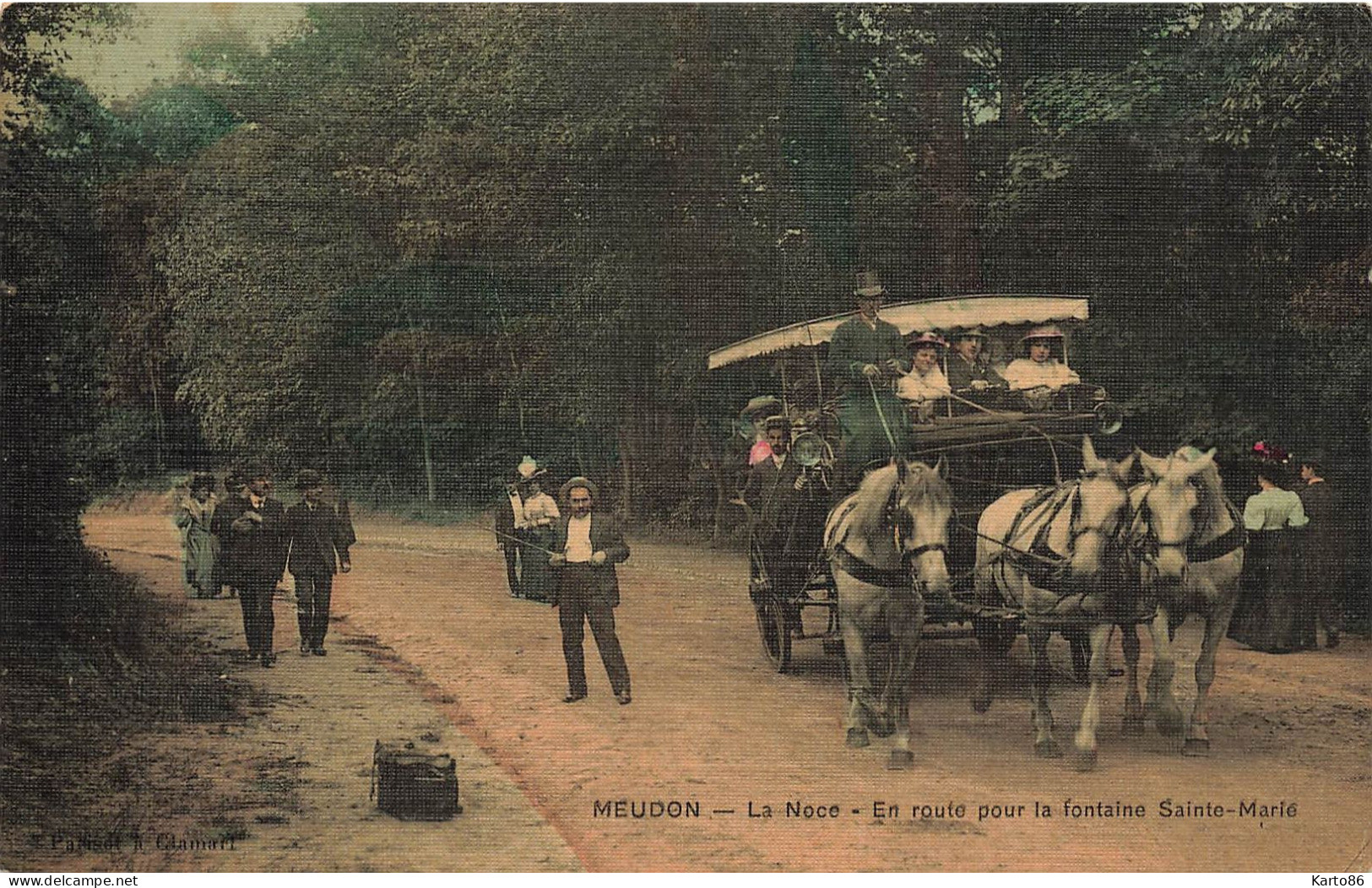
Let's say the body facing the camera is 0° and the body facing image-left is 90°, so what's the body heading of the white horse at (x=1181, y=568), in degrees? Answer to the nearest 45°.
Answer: approximately 0°

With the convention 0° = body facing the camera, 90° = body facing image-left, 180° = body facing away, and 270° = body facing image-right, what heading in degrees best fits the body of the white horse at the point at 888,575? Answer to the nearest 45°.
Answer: approximately 0°

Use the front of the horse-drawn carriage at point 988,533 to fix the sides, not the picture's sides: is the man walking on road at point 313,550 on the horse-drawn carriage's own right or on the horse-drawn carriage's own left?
on the horse-drawn carriage's own right

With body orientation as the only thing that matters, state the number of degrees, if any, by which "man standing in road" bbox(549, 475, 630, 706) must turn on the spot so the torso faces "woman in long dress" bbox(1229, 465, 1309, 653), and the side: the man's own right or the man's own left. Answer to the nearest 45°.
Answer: approximately 90° to the man's own left

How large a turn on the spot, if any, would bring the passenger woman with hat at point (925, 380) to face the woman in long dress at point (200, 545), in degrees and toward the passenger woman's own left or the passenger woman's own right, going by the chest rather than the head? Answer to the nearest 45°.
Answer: approximately 90° to the passenger woman's own right
